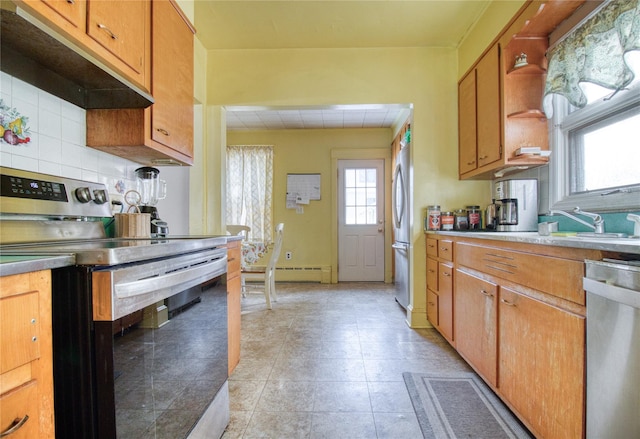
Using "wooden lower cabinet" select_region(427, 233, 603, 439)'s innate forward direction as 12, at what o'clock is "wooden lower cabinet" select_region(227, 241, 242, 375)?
"wooden lower cabinet" select_region(227, 241, 242, 375) is roughly at 1 o'clock from "wooden lower cabinet" select_region(427, 233, 603, 439).

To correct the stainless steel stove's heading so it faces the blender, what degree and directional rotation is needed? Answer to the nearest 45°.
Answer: approximately 135° to its left

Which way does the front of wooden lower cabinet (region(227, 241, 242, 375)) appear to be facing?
to the viewer's right

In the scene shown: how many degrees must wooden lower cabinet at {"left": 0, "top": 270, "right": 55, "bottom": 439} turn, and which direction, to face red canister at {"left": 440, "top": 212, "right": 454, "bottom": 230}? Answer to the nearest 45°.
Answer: approximately 45° to its left

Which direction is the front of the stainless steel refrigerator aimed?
to the viewer's left

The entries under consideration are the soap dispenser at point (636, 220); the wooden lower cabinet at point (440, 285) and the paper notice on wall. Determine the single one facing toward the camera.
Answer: the paper notice on wall

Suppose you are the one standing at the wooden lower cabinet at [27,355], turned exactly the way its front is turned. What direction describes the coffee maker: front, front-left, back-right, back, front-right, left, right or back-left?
front-left

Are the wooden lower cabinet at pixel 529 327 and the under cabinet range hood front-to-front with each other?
yes

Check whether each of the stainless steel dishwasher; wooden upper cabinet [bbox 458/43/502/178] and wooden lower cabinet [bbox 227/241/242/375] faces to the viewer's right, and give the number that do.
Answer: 1

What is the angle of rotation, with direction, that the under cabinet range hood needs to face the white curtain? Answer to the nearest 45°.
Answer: approximately 90° to its left

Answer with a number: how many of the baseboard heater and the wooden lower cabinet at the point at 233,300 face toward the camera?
1

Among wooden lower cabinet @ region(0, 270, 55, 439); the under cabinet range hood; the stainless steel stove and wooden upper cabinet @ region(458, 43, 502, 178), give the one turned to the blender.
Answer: the wooden upper cabinet

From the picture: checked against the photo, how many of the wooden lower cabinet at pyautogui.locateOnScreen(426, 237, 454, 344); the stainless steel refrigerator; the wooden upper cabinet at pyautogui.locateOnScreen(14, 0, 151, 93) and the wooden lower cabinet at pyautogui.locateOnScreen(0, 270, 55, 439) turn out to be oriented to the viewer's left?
2
